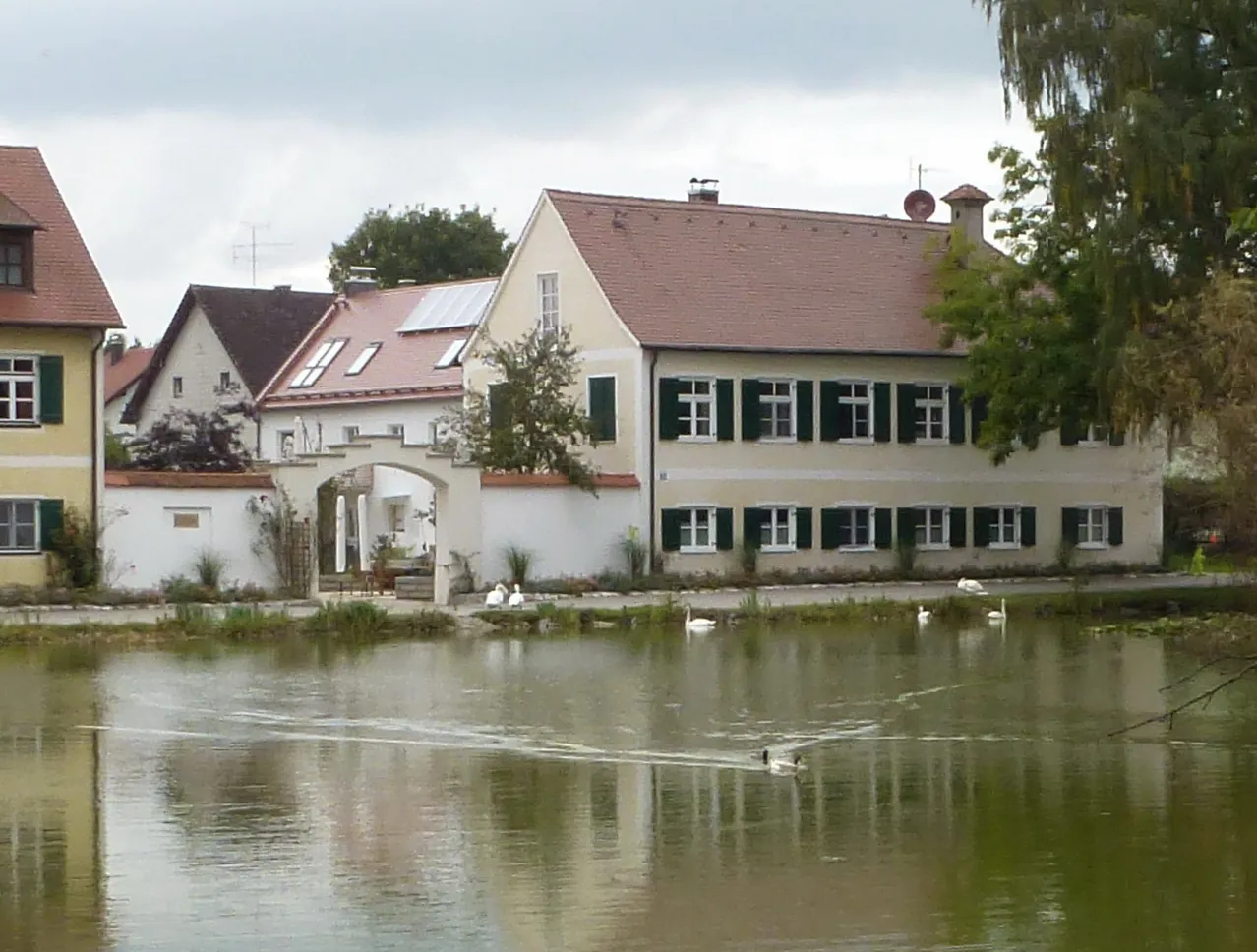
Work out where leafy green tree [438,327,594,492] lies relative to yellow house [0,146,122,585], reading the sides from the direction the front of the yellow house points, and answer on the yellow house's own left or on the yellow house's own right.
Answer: on the yellow house's own left

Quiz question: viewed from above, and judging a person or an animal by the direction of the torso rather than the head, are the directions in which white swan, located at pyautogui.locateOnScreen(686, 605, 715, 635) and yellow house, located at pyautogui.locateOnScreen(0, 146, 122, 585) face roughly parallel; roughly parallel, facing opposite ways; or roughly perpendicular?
roughly perpendicular

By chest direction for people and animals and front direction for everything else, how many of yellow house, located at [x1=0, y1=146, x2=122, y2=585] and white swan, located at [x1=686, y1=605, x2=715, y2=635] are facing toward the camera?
1

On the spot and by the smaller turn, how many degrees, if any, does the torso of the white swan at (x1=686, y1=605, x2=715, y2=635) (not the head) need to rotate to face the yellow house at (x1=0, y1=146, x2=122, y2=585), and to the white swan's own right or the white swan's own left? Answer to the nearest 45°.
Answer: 0° — it already faces it

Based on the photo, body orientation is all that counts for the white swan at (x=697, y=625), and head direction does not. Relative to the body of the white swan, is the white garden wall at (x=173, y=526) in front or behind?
in front

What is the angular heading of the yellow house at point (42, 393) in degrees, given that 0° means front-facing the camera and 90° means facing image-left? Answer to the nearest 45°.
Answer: approximately 0°

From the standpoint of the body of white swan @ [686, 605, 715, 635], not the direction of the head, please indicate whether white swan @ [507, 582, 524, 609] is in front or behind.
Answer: in front

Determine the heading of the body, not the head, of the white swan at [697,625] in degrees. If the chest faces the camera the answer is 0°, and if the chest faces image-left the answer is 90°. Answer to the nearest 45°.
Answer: approximately 90°

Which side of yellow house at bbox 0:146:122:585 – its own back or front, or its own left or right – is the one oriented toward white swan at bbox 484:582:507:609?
left

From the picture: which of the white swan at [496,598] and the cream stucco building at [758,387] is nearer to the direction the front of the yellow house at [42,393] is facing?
the white swan

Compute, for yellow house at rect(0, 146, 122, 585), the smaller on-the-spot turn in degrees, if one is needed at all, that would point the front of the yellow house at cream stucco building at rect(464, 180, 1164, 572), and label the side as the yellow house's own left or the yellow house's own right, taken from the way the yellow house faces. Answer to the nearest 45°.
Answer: approximately 90° to the yellow house's own left
